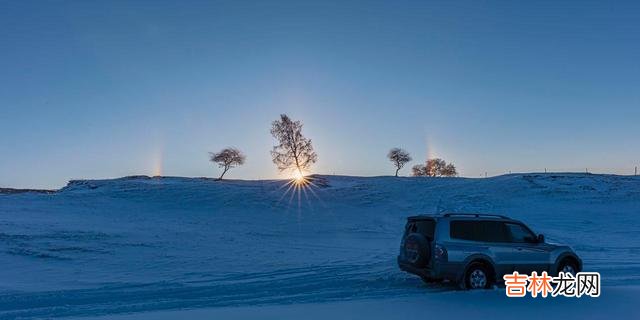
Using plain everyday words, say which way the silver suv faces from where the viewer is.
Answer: facing away from the viewer and to the right of the viewer
